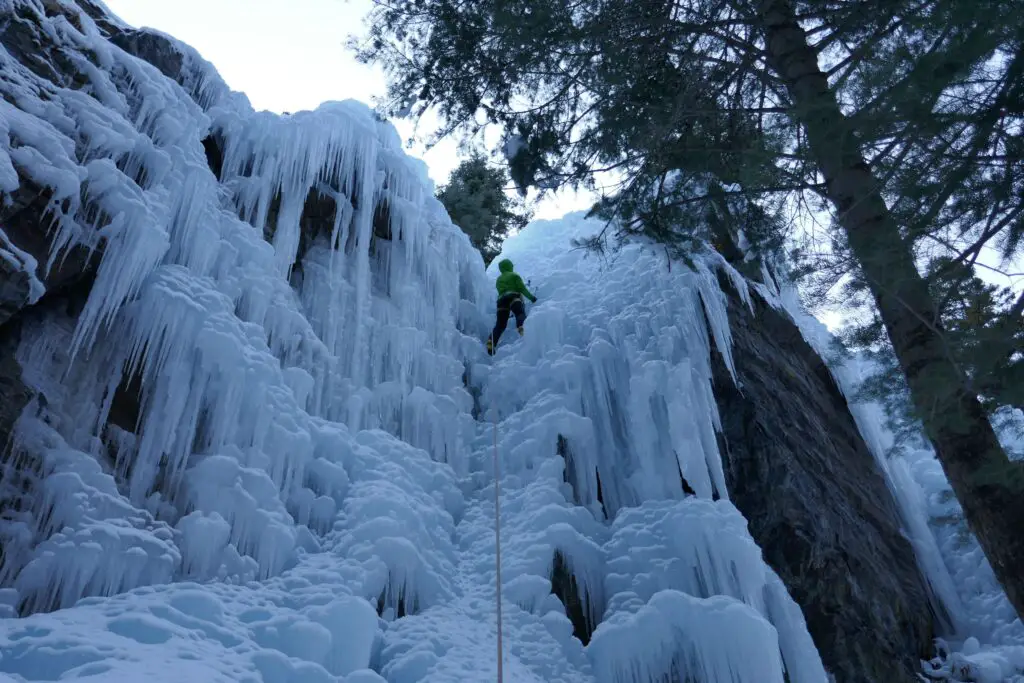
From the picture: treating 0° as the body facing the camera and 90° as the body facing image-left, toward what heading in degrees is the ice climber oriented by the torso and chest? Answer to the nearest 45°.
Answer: approximately 180°

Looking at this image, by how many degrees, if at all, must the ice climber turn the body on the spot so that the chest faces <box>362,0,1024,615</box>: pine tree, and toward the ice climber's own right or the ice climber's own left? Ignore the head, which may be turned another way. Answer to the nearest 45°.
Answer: approximately 135° to the ice climber's own right
